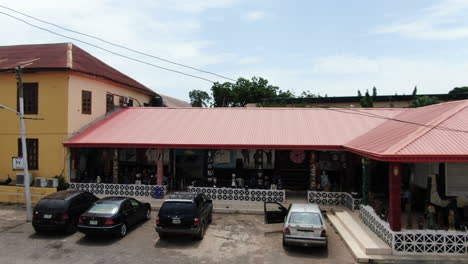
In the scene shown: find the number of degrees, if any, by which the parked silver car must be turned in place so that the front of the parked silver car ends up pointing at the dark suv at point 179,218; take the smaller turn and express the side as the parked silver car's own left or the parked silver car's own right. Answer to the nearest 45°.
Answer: approximately 90° to the parked silver car's own left

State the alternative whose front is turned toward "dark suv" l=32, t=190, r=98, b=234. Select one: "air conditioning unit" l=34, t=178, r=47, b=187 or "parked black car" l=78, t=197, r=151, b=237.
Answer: the air conditioning unit

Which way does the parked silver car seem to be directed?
away from the camera

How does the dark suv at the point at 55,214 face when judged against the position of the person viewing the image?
facing away from the viewer and to the right of the viewer

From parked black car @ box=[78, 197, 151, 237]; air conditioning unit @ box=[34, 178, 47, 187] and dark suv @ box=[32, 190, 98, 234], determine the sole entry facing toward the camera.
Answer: the air conditioning unit

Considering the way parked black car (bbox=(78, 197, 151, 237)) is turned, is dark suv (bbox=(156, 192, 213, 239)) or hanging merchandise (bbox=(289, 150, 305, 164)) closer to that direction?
the hanging merchandise

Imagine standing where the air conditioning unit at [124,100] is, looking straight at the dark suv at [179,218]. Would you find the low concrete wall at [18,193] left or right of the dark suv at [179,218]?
right

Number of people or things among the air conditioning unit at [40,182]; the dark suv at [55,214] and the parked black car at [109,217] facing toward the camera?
1

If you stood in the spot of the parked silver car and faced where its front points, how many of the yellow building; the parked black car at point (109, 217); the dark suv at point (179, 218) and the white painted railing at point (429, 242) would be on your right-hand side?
1

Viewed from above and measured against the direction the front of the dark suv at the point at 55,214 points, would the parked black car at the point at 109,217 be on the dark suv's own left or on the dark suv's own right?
on the dark suv's own right

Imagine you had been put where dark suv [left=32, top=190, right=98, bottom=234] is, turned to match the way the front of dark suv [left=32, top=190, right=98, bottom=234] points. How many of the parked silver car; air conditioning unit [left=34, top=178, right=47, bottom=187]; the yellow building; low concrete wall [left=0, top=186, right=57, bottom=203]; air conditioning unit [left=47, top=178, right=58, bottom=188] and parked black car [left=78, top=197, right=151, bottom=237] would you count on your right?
2

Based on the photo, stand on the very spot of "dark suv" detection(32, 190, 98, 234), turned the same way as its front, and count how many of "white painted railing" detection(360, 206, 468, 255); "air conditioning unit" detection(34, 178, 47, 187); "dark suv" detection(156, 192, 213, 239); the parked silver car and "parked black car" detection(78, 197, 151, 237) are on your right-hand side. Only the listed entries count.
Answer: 4

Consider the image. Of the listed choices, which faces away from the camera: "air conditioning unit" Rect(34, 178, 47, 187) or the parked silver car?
the parked silver car

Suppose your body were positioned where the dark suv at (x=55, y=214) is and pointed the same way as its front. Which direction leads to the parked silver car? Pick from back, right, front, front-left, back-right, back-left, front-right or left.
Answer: right

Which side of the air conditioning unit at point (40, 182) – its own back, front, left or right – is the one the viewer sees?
front

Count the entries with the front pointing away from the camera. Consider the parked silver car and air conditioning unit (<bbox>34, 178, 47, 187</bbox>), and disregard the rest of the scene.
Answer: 1

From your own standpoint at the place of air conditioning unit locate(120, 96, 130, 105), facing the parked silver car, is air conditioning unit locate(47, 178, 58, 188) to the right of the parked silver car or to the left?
right

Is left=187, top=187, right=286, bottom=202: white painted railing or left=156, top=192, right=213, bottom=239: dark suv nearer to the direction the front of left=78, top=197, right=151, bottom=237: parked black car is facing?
the white painted railing

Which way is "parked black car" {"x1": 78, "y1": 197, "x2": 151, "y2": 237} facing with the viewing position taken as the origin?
facing away from the viewer and to the right of the viewer
